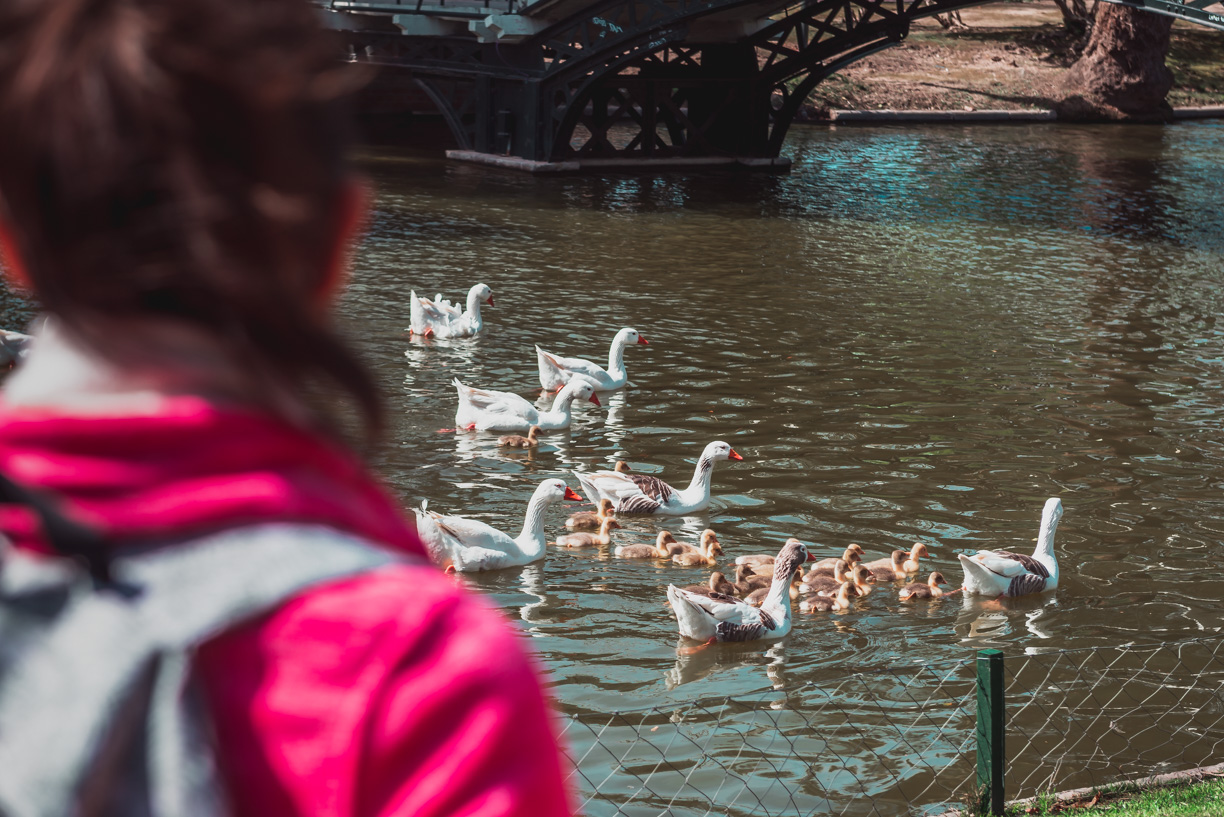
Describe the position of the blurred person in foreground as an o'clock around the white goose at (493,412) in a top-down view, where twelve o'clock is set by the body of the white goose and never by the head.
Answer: The blurred person in foreground is roughly at 3 o'clock from the white goose.

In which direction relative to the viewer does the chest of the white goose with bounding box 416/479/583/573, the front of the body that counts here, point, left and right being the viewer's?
facing to the right of the viewer

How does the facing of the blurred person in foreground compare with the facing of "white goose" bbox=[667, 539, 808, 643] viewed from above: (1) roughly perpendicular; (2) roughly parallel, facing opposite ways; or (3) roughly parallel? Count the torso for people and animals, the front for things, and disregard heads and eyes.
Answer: roughly perpendicular

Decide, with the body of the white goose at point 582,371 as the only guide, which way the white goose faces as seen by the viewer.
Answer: to the viewer's right

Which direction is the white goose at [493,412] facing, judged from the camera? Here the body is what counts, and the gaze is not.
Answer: to the viewer's right

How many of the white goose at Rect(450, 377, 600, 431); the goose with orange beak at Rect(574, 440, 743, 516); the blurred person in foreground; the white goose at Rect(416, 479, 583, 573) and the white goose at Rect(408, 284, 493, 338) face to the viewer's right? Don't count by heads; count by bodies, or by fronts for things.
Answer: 4

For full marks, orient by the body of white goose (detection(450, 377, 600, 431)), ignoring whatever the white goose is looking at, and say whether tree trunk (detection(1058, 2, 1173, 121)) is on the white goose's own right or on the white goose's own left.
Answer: on the white goose's own left

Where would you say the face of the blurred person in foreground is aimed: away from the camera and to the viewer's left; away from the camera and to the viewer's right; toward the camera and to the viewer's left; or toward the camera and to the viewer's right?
away from the camera and to the viewer's right

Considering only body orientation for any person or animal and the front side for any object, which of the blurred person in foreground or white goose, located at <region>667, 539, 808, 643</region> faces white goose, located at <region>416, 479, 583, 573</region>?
the blurred person in foreground

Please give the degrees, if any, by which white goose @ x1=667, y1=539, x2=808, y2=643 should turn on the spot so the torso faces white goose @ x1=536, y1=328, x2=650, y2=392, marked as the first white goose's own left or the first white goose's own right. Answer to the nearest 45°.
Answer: approximately 90° to the first white goose's own left

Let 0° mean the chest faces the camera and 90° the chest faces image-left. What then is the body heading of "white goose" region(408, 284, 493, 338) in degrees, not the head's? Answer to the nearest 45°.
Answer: approximately 270°

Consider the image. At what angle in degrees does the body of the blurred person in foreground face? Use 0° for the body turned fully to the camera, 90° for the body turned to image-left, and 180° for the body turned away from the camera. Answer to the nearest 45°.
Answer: approximately 180°

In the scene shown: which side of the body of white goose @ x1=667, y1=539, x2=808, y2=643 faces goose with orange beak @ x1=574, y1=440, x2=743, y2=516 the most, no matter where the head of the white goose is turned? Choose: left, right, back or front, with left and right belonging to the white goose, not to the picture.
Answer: left

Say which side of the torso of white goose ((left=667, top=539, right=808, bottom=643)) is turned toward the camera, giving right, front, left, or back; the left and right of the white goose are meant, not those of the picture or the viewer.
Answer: right

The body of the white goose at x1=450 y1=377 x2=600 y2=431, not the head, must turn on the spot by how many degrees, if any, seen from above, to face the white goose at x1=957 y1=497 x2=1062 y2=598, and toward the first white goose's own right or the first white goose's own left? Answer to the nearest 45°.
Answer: approximately 45° to the first white goose's own right
